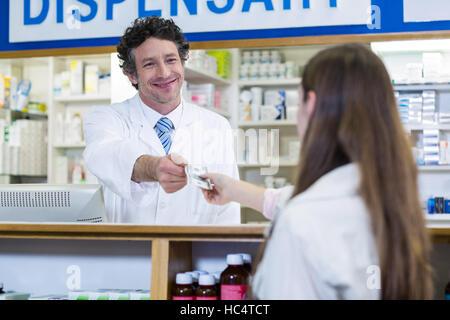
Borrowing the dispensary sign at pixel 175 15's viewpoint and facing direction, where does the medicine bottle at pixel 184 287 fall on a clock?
The medicine bottle is roughly at 12 o'clock from the dispensary sign.

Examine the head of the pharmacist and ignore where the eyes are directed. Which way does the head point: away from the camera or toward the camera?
toward the camera

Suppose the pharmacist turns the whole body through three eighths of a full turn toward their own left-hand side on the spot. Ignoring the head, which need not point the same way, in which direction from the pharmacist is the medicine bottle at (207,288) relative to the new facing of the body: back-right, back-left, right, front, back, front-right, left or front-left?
back-right

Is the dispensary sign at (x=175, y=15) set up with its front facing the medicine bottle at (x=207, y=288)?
yes

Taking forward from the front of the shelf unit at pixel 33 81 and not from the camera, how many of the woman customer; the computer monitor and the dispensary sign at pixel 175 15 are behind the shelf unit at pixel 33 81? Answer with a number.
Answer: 0

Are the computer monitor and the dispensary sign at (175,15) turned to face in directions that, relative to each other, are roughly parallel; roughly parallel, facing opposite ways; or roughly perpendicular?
roughly parallel, facing opposite ways

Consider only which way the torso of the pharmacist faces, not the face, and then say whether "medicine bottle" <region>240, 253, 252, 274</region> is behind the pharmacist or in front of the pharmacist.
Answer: in front

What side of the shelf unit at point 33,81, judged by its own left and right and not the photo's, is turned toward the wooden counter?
front

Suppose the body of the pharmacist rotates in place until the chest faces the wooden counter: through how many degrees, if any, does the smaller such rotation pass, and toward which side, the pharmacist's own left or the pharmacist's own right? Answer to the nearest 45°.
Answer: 0° — they already face it

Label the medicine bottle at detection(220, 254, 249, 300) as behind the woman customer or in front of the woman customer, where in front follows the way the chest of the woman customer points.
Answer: in front

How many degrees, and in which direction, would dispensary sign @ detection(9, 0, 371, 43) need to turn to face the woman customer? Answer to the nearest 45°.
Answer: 0° — it already faces them

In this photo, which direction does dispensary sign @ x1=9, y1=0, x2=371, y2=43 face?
toward the camera

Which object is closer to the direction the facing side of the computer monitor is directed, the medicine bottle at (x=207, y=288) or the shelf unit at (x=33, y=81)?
the shelf unit

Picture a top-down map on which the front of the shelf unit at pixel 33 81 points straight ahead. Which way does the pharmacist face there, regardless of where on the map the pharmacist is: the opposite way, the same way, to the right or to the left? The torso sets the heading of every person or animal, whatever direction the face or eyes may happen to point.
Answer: the same way

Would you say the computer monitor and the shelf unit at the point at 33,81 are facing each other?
yes

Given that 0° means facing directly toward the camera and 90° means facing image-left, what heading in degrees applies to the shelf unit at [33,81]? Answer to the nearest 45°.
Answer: approximately 0°

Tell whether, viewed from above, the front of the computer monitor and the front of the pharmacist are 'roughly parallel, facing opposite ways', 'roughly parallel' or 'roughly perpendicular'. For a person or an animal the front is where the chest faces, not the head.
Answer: roughly parallel, facing opposite ways

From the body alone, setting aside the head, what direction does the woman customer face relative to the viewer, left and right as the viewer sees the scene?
facing away from the viewer and to the left of the viewer

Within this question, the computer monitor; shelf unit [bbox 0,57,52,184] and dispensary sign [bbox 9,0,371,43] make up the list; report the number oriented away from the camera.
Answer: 1

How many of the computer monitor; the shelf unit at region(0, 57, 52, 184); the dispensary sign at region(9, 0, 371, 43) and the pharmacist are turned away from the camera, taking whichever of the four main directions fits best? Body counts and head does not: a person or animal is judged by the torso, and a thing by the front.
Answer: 1

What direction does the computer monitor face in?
away from the camera
